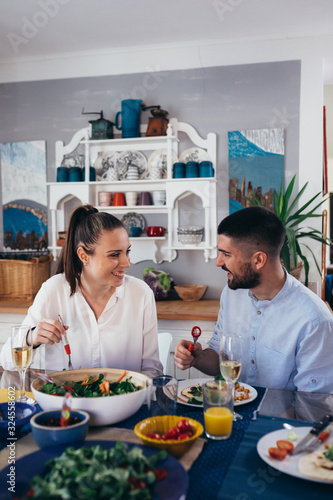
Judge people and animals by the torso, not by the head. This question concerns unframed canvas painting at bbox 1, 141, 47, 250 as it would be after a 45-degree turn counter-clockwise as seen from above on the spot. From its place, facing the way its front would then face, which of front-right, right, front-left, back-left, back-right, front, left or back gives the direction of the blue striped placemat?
front-right

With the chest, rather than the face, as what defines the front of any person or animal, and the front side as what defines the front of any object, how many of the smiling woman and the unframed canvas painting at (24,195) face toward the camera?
2

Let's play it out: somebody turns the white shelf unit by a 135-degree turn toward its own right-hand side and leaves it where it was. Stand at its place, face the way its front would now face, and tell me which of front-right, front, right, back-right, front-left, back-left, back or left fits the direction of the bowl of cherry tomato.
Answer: back-left

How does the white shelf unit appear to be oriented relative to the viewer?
toward the camera

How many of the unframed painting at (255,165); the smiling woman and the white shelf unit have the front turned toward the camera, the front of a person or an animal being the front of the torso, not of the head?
3

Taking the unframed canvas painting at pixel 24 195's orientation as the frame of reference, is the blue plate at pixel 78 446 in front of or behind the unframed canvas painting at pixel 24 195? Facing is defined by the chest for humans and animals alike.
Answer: in front

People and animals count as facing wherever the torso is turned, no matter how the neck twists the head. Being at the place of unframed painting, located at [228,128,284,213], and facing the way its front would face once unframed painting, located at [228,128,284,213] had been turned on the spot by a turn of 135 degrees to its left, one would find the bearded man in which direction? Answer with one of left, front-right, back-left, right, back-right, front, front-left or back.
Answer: back-right

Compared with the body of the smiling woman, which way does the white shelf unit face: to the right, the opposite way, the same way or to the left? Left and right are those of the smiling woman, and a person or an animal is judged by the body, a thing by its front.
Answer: the same way

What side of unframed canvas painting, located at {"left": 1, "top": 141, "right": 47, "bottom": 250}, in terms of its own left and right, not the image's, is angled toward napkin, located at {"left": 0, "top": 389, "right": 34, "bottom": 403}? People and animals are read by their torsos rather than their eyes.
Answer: front

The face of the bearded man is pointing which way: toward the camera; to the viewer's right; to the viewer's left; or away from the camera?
to the viewer's left

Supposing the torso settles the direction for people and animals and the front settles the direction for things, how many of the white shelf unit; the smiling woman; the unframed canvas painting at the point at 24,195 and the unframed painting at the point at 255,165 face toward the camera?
4

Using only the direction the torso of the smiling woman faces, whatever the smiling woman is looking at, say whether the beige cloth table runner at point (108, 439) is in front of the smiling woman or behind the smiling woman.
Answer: in front

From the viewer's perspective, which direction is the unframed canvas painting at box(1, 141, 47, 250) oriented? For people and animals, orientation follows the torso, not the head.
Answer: toward the camera

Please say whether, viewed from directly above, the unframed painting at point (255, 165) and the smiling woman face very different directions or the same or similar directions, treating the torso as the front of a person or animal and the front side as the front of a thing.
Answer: same or similar directions

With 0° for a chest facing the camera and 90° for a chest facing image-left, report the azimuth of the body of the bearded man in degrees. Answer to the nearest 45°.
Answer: approximately 45°

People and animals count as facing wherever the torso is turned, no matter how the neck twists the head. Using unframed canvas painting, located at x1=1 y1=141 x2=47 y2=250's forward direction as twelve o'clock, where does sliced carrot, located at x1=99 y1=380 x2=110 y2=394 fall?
The sliced carrot is roughly at 12 o'clock from the unframed canvas painting.

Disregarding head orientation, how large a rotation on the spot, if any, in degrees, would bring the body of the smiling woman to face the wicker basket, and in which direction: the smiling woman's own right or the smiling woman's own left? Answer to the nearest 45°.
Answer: approximately 180°
